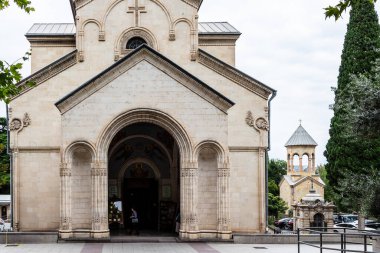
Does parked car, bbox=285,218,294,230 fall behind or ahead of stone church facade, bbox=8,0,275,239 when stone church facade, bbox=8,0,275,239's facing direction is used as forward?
behind

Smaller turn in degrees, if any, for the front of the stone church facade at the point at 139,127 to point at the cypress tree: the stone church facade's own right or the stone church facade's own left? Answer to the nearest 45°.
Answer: approximately 135° to the stone church facade's own left

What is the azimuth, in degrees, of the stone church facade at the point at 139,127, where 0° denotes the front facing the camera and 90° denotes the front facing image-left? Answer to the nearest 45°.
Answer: approximately 0°
